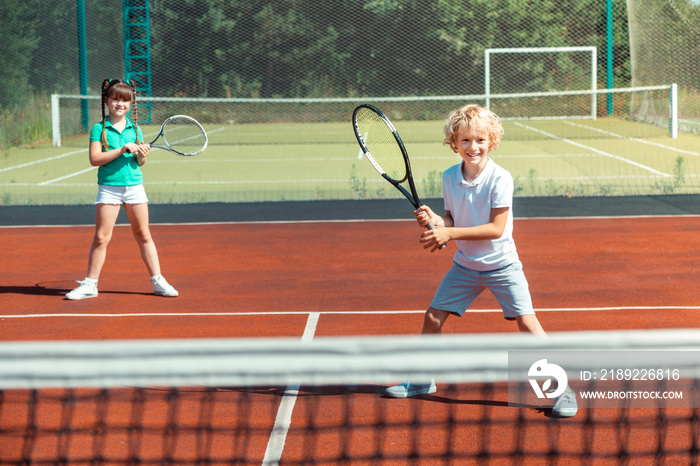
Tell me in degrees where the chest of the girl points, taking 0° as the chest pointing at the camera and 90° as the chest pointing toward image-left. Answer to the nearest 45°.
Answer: approximately 0°

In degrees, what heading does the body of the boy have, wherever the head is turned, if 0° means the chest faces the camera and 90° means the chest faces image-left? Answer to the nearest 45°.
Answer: approximately 45°

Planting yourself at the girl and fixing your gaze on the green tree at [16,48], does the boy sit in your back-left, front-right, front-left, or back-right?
back-right

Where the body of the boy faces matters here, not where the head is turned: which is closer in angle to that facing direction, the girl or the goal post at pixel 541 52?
the girl

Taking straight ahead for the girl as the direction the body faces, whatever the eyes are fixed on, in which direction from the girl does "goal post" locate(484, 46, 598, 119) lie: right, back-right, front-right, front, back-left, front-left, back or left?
back-left

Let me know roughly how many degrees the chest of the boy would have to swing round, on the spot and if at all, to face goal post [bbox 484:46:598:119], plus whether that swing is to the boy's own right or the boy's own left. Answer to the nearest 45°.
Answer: approximately 135° to the boy's own right

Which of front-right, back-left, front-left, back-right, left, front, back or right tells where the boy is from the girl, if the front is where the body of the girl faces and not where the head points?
front-left

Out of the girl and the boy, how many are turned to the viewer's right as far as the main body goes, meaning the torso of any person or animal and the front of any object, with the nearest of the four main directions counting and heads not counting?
0

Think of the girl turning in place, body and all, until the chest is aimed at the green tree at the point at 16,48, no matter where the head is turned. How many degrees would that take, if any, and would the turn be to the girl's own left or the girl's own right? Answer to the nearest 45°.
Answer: approximately 180°

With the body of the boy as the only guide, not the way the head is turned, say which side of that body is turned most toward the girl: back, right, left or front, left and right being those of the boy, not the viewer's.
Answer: right
